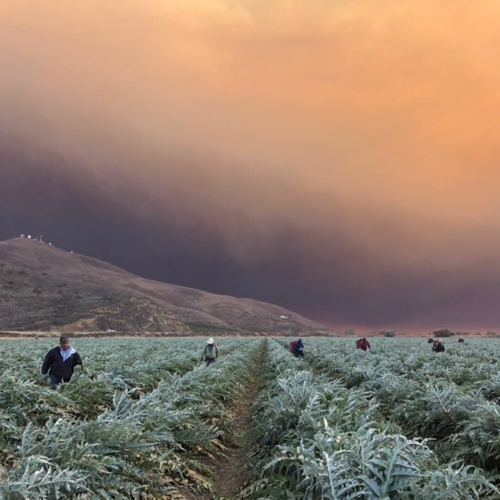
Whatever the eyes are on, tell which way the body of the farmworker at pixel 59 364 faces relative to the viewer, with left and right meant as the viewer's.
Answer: facing the viewer

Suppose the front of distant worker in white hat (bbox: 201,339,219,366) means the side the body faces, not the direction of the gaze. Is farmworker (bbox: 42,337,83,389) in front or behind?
in front

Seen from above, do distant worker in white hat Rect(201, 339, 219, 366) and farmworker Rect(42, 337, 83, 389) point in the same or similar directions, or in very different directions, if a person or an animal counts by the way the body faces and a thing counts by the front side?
same or similar directions

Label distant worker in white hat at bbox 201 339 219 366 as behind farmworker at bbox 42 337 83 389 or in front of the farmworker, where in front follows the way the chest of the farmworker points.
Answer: behind

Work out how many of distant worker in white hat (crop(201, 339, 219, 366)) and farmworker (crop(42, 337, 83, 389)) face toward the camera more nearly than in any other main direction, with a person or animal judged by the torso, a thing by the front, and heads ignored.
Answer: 2

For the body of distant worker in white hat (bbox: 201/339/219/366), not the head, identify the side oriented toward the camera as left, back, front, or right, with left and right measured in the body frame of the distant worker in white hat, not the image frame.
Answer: front
